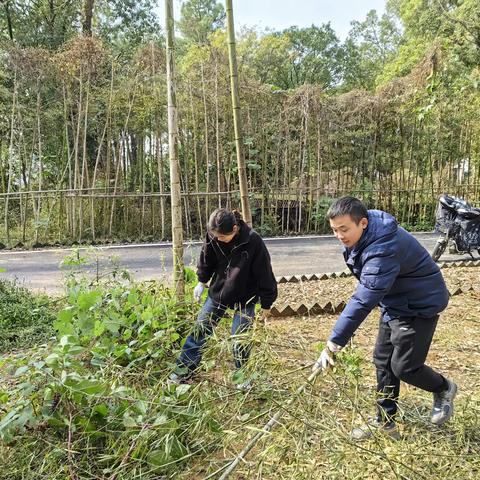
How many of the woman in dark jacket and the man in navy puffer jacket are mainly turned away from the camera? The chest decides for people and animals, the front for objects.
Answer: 0

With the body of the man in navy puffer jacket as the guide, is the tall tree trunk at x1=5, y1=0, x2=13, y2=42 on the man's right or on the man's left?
on the man's right

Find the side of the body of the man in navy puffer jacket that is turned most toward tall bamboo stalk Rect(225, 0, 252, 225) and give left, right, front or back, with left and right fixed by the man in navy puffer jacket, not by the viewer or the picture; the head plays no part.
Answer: right

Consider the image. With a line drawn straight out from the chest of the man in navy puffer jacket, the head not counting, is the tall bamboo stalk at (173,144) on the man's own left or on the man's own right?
on the man's own right

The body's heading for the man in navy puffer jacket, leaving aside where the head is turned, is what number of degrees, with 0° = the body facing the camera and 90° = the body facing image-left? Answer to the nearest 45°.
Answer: approximately 45°

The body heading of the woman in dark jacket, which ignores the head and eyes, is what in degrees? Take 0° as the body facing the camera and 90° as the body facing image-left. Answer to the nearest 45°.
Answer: approximately 45°

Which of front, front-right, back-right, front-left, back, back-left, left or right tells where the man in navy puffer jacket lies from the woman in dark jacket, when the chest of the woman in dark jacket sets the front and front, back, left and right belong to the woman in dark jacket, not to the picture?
left

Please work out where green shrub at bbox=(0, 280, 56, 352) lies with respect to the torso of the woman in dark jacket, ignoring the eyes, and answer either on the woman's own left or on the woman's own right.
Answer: on the woman's own right
